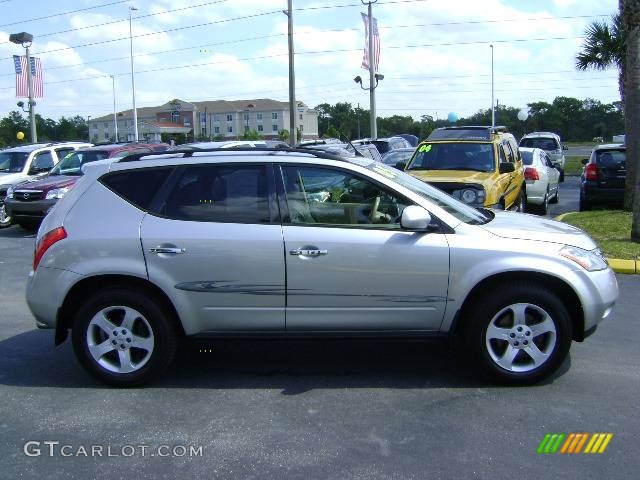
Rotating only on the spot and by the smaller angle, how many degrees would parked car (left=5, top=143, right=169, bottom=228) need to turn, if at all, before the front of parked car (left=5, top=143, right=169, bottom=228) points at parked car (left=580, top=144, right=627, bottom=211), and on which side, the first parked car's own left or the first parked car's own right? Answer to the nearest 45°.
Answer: approximately 135° to the first parked car's own left

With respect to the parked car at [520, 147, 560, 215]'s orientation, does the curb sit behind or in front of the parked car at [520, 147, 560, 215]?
behind

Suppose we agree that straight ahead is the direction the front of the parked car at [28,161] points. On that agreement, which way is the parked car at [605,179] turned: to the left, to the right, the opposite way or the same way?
the opposite way

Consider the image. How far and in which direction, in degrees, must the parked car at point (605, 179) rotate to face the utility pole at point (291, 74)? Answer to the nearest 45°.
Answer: approximately 45° to its left

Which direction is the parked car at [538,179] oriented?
away from the camera

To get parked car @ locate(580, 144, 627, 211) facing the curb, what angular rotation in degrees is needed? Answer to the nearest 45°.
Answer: approximately 180°

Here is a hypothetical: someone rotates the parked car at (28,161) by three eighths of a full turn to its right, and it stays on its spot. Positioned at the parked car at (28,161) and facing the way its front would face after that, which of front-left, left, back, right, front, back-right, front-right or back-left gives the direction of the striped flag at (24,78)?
front

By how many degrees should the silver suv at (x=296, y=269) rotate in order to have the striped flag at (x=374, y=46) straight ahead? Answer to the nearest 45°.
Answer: approximately 90° to its left

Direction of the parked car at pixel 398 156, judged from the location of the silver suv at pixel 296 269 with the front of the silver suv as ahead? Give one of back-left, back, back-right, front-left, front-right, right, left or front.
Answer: left

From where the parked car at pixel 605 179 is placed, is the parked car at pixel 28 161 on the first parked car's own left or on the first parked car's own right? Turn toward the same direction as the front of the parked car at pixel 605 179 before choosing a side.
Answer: on the first parked car's own left

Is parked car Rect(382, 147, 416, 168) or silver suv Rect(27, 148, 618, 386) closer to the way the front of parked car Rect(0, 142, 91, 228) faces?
the silver suv

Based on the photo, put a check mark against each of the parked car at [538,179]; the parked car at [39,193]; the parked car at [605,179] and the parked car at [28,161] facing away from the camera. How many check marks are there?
2

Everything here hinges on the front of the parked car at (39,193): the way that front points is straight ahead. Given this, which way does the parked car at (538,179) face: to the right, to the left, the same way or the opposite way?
the opposite way

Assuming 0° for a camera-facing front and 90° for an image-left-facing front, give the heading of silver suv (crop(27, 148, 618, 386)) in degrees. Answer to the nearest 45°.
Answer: approximately 270°

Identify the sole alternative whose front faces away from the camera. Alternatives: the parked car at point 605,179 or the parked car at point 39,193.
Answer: the parked car at point 605,179

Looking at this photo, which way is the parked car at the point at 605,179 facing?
away from the camera
